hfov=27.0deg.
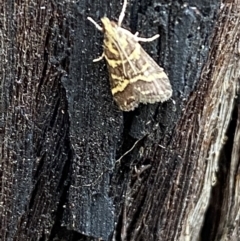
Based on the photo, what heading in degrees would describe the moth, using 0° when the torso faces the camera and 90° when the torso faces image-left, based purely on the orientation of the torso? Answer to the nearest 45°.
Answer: approximately 135°
